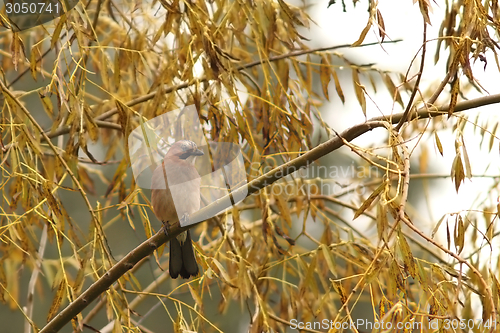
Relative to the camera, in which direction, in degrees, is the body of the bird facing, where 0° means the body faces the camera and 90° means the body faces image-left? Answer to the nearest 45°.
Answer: approximately 315°
